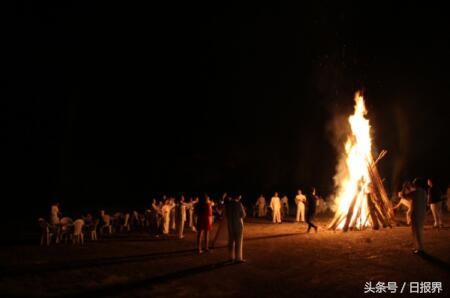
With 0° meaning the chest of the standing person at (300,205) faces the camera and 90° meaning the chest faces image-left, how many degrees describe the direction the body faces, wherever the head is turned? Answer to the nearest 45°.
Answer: approximately 0°

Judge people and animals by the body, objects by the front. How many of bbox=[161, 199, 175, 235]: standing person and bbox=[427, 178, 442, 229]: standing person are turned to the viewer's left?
1

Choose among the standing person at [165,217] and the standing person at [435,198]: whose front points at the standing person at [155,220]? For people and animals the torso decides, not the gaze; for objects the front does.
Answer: the standing person at [435,198]

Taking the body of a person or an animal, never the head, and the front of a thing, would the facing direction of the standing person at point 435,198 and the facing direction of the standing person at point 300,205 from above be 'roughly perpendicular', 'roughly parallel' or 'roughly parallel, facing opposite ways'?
roughly perpendicular

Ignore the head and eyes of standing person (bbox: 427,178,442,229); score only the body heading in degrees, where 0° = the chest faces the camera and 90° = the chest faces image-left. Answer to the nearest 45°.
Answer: approximately 90°

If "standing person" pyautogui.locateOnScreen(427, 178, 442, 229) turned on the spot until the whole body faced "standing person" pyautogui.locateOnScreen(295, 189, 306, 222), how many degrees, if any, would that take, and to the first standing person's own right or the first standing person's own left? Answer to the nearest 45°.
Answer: approximately 45° to the first standing person's own right
